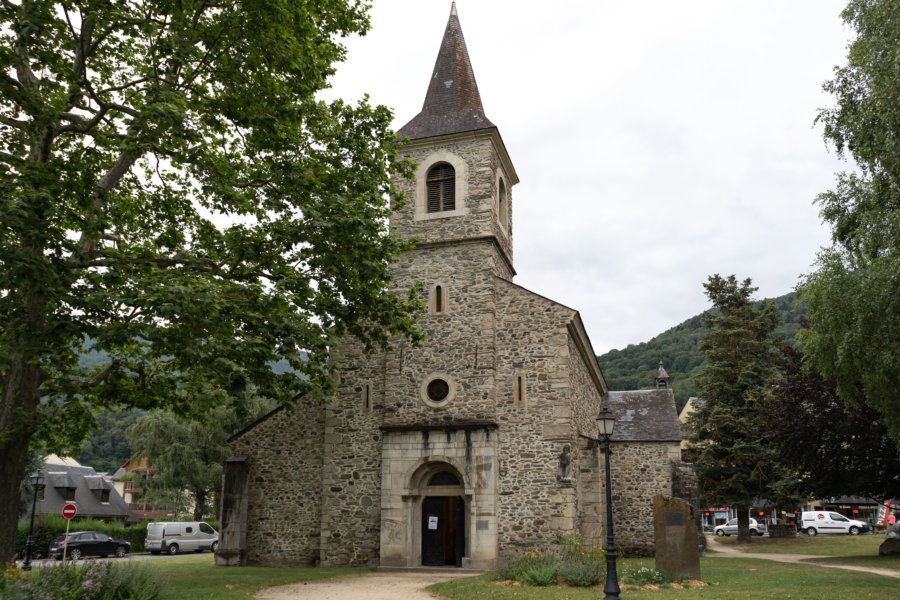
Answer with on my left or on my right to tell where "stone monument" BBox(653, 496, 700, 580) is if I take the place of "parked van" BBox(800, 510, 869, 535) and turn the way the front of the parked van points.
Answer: on my right

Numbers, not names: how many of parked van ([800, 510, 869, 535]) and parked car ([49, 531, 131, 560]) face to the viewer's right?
2

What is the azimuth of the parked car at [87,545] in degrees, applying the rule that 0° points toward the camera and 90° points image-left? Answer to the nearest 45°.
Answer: approximately 270°

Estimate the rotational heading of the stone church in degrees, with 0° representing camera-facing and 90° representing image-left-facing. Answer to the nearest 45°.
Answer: approximately 0°

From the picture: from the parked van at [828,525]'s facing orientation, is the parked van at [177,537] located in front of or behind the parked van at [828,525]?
behind

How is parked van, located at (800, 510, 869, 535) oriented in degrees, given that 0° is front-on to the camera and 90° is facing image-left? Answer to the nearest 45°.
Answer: approximately 270°

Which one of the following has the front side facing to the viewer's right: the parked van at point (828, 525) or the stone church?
the parked van
